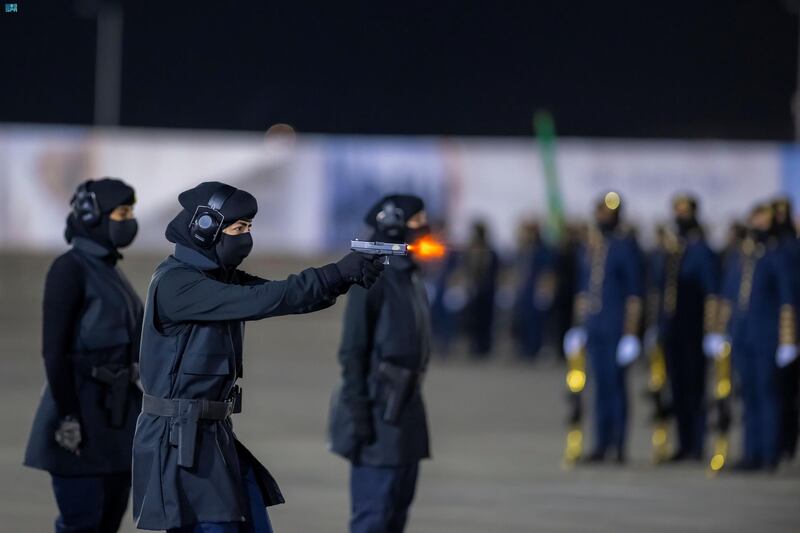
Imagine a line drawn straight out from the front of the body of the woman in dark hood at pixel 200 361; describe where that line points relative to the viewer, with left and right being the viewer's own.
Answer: facing to the right of the viewer

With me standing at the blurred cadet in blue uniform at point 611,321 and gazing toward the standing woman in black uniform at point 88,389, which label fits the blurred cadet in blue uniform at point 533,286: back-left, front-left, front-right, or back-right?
back-right

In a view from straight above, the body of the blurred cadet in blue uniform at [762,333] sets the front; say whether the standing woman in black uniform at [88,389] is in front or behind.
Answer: in front

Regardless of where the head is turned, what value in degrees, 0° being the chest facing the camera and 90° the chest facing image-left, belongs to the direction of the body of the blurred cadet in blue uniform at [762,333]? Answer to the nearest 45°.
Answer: approximately 45°

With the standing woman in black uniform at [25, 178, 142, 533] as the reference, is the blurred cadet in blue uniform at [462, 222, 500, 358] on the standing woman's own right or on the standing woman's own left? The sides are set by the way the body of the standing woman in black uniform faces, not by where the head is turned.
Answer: on the standing woman's own left

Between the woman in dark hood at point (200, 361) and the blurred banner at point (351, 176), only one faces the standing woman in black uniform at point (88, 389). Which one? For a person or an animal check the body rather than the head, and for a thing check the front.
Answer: the blurred banner
